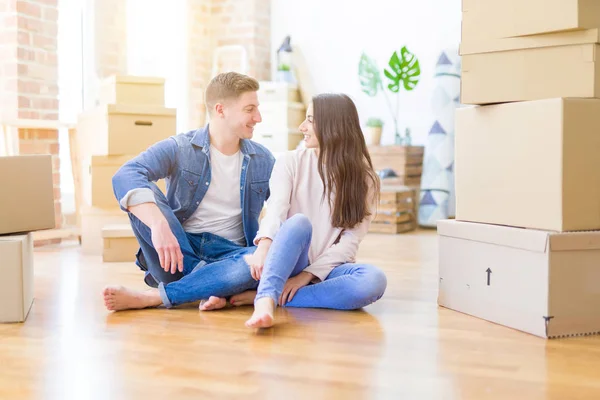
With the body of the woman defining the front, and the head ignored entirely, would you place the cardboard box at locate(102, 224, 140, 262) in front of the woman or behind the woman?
behind

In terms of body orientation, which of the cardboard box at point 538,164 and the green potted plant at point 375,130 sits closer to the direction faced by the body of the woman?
the cardboard box

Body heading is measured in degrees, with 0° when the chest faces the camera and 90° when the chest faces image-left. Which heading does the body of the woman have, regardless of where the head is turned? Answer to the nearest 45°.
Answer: approximately 0°

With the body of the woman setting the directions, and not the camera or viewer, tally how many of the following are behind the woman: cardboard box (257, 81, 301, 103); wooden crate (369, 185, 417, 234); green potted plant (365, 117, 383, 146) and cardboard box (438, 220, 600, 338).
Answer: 3

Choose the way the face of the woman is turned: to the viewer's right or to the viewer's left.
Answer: to the viewer's left

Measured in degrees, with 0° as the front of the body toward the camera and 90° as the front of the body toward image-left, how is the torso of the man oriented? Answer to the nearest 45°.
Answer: approximately 0°

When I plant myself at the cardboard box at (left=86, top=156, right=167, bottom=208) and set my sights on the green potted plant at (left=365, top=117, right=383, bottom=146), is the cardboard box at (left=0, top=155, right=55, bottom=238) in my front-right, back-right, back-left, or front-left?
back-right

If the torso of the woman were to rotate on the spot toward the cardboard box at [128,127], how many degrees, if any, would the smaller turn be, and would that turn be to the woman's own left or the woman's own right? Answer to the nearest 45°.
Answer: approximately 135° to the woman's own right

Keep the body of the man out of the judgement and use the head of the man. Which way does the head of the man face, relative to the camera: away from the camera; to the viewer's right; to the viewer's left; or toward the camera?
to the viewer's right

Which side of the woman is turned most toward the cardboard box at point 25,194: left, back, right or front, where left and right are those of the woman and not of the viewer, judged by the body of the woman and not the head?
right

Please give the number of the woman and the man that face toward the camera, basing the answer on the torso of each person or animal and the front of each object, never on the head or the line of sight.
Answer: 2
